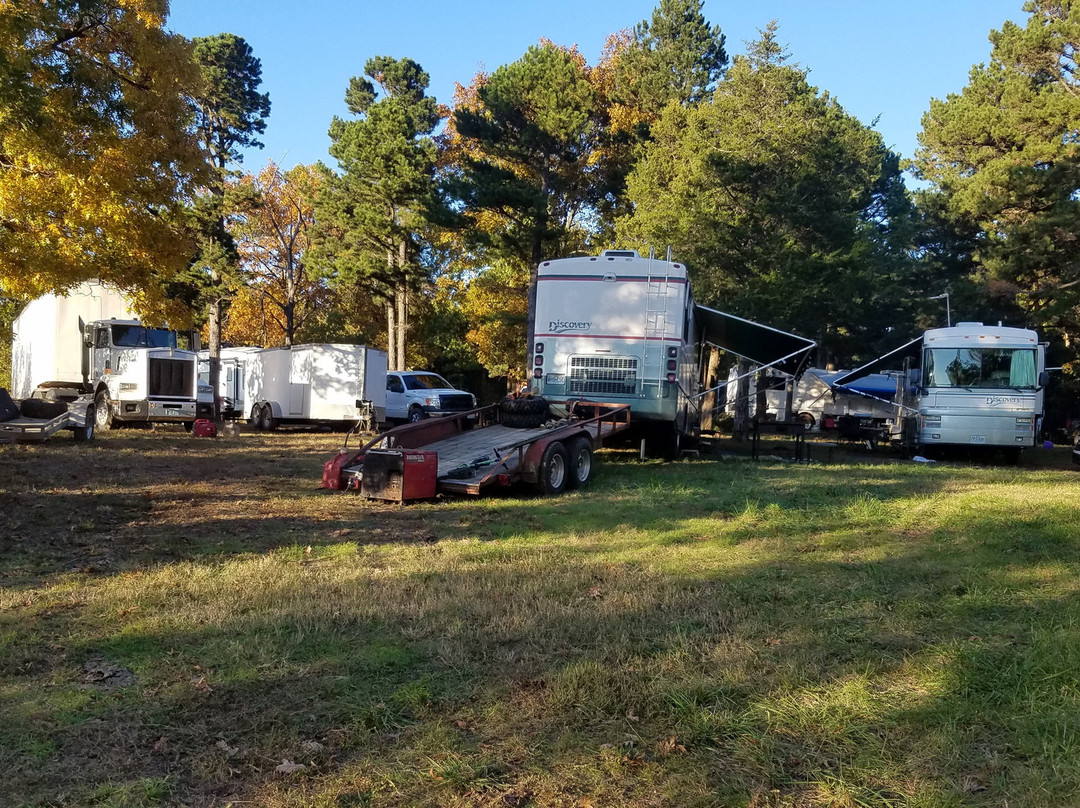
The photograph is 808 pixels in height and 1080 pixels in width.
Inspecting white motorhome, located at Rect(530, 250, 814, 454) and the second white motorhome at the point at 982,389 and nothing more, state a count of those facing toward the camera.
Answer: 1

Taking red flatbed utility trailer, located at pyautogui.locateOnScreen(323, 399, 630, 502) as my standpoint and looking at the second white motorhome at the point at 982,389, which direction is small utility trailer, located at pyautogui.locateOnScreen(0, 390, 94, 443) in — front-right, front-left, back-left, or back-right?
back-left

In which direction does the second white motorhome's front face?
toward the camera

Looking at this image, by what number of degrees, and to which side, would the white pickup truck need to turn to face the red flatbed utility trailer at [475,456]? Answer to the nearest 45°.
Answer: approximately 45° to its right

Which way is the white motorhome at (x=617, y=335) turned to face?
away from the camera

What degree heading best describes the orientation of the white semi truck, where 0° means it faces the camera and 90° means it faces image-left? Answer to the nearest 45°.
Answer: approximately 315°

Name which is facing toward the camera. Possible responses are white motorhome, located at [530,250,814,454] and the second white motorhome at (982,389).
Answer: the second white motorhome

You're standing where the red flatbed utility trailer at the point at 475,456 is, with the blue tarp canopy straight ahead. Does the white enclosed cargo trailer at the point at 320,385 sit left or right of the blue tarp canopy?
left

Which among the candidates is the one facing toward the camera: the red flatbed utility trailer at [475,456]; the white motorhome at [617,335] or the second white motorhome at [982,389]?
the second white motorhome

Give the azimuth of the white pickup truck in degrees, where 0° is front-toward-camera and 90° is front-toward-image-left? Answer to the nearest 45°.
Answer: approximately 315°

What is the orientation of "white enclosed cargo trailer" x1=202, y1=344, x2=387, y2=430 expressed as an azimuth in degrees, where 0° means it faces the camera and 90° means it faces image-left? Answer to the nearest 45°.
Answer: approximately 315°

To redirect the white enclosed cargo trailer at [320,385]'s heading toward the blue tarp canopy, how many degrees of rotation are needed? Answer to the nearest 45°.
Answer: approximately 45° to its left

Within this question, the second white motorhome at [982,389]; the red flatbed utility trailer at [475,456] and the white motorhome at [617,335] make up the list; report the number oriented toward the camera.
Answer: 1

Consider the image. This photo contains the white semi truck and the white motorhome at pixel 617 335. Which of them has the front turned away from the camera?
the white motorhome

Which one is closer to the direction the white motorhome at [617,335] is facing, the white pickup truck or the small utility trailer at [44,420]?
the white pickup truck

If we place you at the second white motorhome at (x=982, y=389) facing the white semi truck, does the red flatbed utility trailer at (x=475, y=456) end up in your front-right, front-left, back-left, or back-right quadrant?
front-left

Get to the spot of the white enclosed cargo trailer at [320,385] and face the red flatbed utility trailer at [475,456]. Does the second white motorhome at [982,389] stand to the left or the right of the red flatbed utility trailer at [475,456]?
left

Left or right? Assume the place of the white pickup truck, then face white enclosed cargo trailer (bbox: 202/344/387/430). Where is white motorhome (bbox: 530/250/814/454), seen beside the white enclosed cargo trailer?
left

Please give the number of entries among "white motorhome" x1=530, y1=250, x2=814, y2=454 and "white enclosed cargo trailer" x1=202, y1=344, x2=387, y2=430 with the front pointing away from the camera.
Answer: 1
